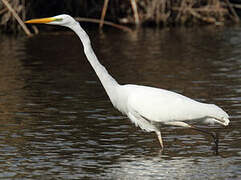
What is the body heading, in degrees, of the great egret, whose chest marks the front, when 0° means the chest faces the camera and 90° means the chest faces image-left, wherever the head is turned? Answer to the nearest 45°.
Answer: approximately 90°
